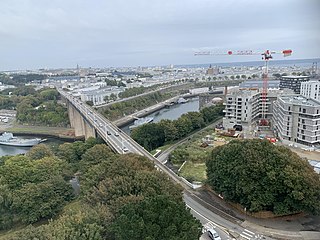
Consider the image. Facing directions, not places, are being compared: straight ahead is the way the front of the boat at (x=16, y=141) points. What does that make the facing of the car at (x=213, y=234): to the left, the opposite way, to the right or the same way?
to the right

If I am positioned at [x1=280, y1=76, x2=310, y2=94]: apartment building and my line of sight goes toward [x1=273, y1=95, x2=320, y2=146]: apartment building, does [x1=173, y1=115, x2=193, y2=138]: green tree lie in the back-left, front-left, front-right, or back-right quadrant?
front-right

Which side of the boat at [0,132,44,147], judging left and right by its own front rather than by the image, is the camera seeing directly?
right
